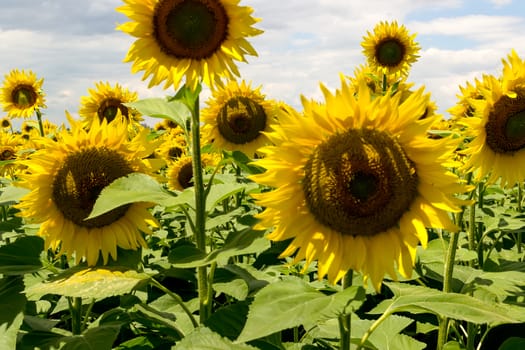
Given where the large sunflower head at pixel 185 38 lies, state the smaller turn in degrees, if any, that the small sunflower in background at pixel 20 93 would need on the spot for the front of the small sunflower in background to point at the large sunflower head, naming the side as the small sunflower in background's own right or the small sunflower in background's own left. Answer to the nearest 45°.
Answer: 0° — it already faces it

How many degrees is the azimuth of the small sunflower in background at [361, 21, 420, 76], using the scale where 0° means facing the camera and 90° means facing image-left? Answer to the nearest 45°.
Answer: approximately 0°

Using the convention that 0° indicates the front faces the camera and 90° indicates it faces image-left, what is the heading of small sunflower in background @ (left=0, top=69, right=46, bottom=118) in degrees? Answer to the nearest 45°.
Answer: approximately 0°

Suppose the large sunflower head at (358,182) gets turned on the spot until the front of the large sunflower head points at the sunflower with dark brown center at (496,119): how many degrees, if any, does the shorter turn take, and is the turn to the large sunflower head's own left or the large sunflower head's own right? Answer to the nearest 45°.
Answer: approximately 135° to the large sunflower head's own left

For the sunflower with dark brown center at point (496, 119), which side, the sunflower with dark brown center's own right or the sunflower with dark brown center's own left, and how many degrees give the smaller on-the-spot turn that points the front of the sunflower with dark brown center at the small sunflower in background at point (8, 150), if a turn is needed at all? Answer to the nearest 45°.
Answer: approximately 90° to the sunflower with dark brown center's own right

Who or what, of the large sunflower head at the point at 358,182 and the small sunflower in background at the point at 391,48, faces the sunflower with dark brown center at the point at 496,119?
the small sunflower in background

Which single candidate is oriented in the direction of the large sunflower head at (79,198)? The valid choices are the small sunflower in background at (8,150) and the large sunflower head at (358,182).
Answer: the small sunflower in background

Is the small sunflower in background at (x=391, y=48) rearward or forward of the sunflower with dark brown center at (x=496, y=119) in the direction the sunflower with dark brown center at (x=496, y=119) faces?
rearward
